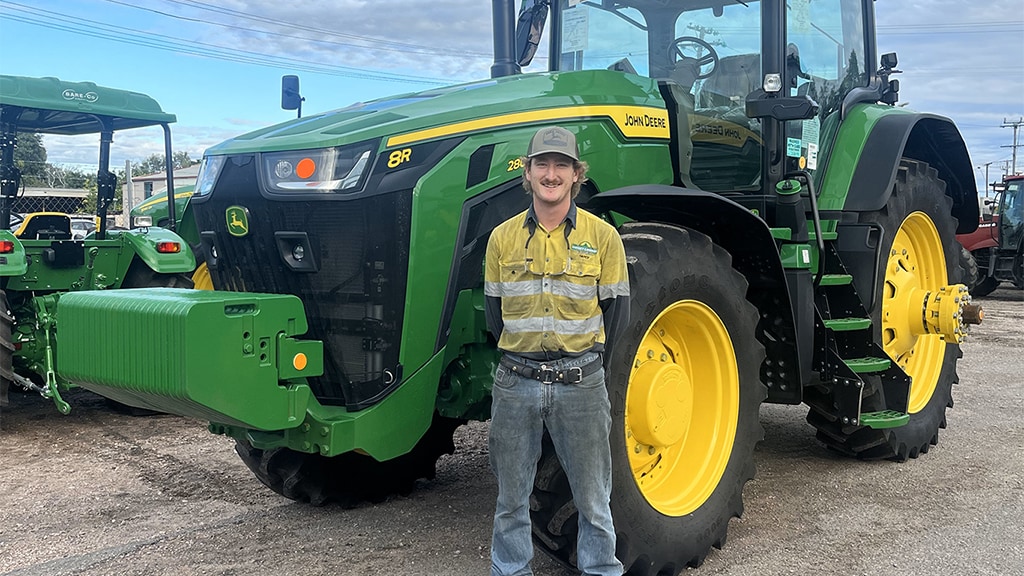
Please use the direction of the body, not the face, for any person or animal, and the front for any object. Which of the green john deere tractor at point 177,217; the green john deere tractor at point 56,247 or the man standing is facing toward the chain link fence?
the green john deere tractor at point 56,247

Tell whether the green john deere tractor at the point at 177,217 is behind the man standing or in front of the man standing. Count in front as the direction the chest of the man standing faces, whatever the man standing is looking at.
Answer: behind

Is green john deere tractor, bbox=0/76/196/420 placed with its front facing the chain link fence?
yes

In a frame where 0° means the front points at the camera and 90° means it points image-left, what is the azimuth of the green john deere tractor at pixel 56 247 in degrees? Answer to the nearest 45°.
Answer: approximately 180°

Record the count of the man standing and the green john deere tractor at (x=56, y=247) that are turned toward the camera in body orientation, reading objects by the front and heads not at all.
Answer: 1

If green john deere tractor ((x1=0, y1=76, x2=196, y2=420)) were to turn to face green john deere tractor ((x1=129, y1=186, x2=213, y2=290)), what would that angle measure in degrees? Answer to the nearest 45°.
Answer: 0° — it already faces it

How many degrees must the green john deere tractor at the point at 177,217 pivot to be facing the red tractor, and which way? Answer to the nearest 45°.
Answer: approximately 135° to its left

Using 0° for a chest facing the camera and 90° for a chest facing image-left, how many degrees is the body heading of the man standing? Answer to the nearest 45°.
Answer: approximately 0°

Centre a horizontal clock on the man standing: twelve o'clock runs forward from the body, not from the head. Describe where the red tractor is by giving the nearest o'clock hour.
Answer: The red tractor is roughly at 7 o'clock from the man standing.

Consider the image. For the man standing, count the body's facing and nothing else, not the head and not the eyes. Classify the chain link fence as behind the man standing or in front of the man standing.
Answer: behind

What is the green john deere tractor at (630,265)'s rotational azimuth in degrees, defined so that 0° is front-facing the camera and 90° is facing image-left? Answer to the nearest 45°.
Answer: approximately 45°
